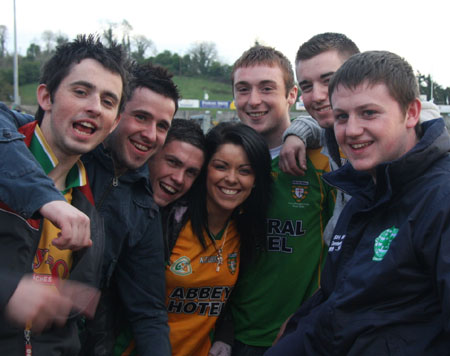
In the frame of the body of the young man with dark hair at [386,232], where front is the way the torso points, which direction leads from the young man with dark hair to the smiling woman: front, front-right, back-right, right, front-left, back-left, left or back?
right

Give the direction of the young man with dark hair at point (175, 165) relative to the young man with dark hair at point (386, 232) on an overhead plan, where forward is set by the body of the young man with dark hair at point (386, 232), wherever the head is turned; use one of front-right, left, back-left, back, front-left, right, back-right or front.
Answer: right

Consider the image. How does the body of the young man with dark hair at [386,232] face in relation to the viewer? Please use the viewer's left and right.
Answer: facing the viewer and to the left of the viewer

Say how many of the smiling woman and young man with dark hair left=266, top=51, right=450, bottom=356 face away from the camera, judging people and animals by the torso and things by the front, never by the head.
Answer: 0

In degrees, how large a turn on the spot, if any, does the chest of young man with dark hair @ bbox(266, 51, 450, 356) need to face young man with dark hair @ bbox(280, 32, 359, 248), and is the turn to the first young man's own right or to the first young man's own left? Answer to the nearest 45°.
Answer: approximately 135° to the first young man's own right
